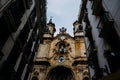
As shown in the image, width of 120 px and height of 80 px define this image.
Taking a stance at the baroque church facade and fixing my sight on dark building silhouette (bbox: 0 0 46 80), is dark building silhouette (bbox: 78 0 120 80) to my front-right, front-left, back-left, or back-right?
front-left

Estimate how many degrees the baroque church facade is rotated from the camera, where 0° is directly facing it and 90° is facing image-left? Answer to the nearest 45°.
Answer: approximately 0°

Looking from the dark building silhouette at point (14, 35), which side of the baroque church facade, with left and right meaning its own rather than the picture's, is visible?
front

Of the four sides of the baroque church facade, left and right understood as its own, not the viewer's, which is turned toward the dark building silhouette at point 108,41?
front
